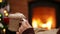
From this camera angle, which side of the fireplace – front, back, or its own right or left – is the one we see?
front
